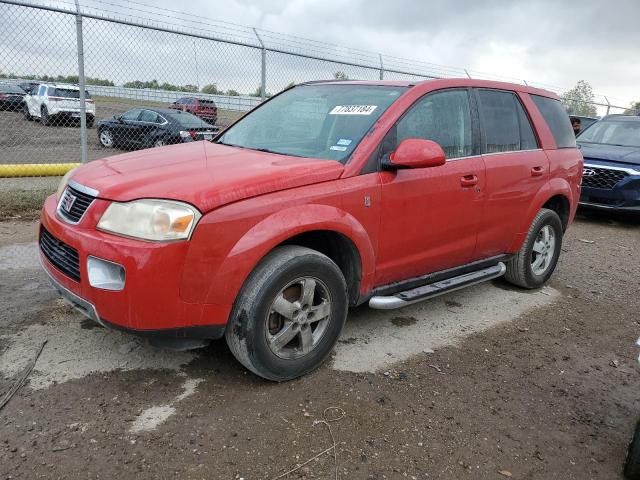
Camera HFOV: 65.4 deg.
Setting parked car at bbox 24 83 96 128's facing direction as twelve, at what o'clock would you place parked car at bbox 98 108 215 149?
parked car at bbox 98 108 215 149 is roughly at 6 o'clock from parked car at bbox 24 83 96 128.

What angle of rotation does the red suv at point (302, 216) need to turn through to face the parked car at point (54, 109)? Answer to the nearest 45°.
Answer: approximately 90° to its right

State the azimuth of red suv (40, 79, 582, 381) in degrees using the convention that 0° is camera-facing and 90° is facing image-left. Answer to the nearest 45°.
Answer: approximately 45°

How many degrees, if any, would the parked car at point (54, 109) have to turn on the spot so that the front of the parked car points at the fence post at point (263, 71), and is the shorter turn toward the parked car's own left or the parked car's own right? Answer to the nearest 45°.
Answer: approximately 180°

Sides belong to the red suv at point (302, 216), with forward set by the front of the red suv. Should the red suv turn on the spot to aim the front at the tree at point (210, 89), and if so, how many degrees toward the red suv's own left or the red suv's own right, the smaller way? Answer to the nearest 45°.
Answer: approximately 135° to the red suv's own right

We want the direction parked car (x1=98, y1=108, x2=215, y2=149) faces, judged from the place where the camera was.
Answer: facing away from the viewer and to the left of the viewer

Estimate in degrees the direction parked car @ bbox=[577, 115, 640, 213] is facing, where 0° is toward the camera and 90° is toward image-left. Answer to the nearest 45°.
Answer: approximately 45°

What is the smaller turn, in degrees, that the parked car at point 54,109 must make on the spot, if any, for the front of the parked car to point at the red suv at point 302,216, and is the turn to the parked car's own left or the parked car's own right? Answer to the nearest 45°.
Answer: approximately 135° to the parked car's own left
